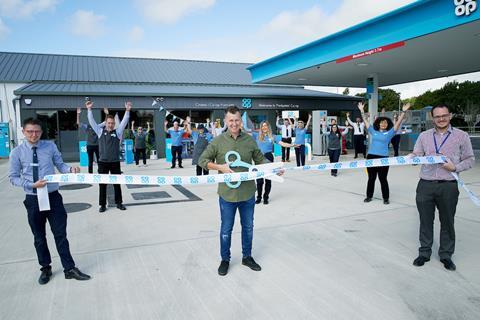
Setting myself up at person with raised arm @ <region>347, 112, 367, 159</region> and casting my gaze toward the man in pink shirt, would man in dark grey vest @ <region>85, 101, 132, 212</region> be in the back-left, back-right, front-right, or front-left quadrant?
front-right

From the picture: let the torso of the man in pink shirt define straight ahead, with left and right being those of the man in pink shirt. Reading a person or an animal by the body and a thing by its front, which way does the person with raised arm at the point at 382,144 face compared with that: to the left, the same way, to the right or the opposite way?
the same way

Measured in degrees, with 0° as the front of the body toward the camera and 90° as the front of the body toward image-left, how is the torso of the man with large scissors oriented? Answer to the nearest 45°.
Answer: approximately 0°

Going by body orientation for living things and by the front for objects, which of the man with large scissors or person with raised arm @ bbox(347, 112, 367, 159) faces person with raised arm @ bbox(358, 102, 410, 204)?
person with raised arm @ bbox(347, 112, 367, 159)

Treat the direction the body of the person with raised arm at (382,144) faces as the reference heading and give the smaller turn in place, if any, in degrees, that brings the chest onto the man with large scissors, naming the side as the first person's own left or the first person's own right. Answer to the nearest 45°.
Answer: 0° — they already face them

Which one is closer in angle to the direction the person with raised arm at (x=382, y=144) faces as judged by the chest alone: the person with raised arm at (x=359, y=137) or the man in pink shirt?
the man in pink shirt

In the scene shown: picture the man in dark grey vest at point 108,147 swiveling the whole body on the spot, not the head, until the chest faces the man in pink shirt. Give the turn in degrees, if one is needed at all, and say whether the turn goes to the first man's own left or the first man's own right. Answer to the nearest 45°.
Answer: approximately 45° to the first man's own left

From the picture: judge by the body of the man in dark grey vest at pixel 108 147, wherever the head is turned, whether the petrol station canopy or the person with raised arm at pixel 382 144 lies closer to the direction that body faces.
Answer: the person with raised arm

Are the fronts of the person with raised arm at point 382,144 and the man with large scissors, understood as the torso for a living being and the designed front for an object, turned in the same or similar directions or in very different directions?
same or similar directions

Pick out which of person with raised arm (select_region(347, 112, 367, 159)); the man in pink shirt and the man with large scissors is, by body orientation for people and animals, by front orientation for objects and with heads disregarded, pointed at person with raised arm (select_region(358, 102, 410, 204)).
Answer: person with raised arm (select_region(347, 112, 367, 159))

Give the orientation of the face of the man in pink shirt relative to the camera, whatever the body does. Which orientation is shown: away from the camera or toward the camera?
toward the camera

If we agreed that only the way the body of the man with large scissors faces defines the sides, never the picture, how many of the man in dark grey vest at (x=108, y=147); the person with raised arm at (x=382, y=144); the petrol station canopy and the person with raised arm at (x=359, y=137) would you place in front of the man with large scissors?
0

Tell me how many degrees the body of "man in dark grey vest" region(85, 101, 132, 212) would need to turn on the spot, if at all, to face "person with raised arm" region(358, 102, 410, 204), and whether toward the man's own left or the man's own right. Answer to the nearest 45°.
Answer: approximately 90° to the man's own left

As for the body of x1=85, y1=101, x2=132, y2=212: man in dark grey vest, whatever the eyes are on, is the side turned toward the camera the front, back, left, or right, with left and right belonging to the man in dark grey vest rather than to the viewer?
front

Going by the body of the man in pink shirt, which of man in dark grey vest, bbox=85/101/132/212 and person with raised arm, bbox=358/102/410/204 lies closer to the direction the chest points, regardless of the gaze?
the man in dark grey vest

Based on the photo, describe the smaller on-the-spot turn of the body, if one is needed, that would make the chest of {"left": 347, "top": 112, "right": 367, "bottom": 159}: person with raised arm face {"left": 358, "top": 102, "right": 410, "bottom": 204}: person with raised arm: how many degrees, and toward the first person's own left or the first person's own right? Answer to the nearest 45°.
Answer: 0° — they already face them

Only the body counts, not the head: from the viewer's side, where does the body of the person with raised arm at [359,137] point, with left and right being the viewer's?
facing the viewer

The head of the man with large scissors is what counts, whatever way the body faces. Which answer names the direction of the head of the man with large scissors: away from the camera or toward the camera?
toward the camera

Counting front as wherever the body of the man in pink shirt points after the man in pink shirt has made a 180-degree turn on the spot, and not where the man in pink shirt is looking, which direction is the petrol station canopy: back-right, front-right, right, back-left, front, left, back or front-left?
front

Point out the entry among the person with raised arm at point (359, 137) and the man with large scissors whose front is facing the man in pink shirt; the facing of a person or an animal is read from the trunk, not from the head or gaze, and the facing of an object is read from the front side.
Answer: the person with raised arm
